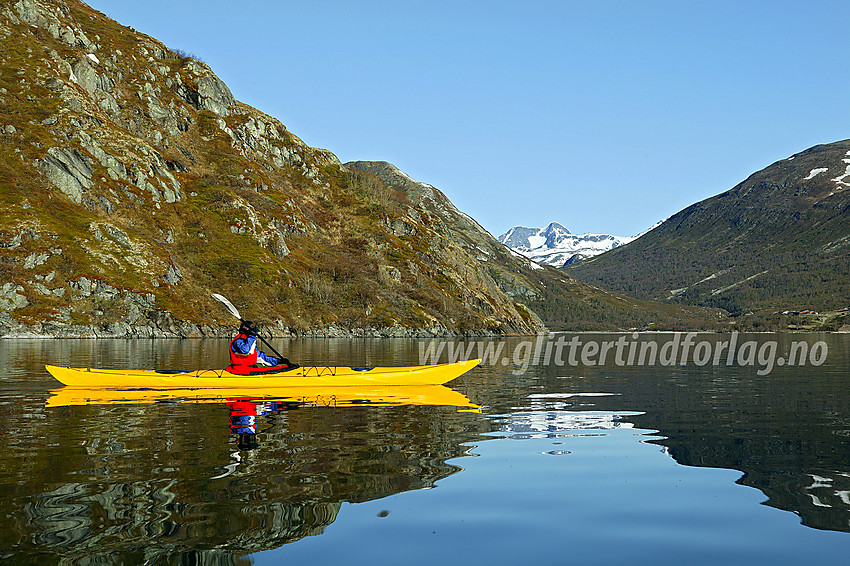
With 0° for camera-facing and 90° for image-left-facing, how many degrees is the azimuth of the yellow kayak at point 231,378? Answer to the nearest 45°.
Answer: approximately 270°

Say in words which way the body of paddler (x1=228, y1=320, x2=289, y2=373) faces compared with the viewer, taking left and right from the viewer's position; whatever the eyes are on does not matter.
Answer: facing to the right of the viewer
